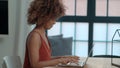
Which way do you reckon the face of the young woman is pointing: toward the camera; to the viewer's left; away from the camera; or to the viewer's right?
to the viewer's right

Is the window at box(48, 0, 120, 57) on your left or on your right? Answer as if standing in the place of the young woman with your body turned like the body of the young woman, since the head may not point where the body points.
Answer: on your left

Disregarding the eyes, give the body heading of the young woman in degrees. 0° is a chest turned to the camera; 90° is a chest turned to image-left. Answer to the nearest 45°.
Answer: approximately 270°
